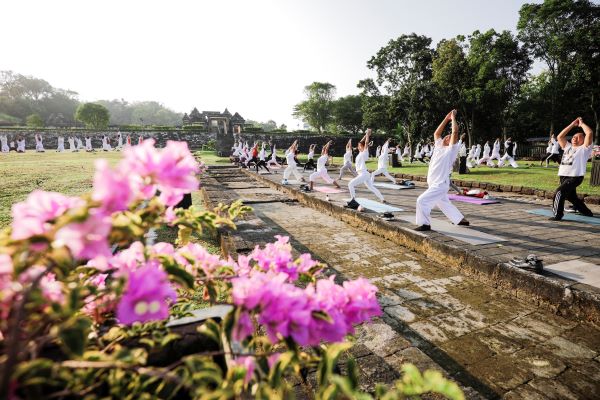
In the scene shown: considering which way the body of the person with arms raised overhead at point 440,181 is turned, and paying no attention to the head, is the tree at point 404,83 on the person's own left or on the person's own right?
on the person's own right

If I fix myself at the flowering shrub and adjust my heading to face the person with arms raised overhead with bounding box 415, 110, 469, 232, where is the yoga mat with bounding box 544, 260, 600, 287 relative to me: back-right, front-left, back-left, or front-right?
front-right

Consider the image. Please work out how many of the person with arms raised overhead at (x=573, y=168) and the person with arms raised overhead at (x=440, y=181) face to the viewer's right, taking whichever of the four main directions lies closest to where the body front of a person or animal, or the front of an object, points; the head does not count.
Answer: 0

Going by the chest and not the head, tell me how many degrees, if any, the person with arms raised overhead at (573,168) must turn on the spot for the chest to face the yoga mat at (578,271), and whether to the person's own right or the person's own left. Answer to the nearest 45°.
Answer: approximately 45° to the person's own left

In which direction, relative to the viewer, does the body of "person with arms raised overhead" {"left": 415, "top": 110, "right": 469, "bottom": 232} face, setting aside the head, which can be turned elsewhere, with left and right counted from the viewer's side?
facing the viewer and to the left of the viewer

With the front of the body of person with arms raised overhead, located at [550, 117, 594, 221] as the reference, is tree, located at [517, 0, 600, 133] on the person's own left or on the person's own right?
on the person's own right

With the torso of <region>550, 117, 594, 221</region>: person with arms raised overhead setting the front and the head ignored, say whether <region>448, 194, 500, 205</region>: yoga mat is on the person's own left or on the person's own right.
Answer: on the person's own right

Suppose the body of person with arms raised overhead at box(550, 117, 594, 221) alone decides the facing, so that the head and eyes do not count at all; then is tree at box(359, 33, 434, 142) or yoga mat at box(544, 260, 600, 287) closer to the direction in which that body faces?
the yoga mat

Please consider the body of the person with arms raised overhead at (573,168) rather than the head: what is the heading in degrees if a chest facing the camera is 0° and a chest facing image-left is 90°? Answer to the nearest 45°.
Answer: approximately 45°

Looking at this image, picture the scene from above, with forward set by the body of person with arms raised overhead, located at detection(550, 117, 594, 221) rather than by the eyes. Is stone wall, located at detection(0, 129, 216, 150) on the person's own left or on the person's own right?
on the person's own right

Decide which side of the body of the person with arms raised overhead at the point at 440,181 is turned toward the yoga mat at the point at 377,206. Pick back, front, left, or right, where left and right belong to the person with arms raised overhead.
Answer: right

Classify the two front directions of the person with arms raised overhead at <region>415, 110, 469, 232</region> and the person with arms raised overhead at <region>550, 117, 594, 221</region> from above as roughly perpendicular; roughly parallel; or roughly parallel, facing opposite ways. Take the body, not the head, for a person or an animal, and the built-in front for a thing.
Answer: roughly parallel
